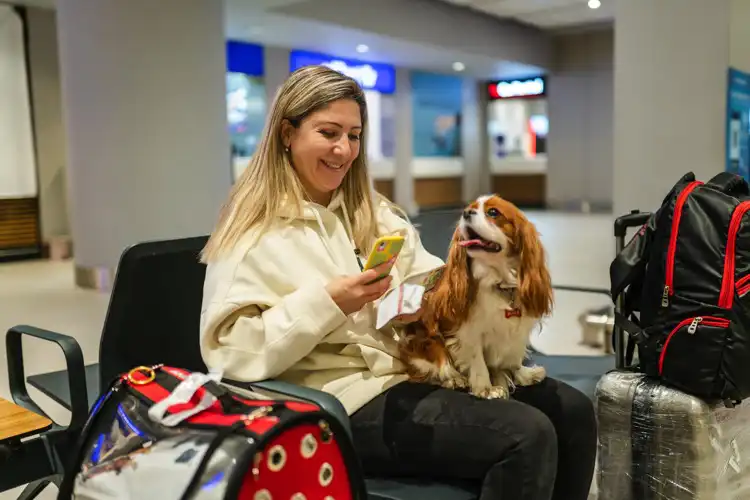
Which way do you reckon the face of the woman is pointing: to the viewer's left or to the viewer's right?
to the viewer's right

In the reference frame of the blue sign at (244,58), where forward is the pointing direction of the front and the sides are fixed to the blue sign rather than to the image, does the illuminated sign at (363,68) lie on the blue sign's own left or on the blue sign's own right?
on the blue sign's own left

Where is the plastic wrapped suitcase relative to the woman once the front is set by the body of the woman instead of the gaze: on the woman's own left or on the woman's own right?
on the woman's own left

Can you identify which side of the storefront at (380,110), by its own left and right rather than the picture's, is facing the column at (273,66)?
right
